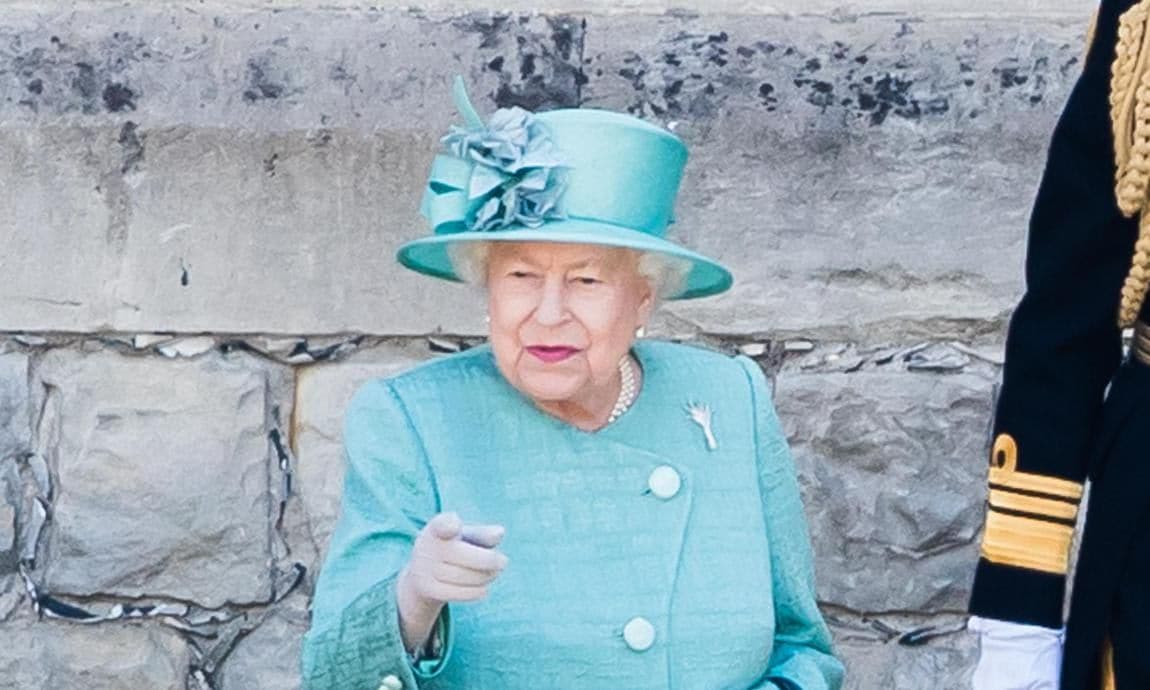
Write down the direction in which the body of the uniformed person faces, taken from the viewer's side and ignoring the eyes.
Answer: toward the camera

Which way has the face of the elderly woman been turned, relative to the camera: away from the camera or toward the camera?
toward the camera
